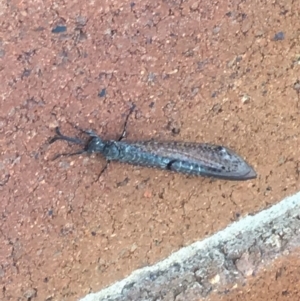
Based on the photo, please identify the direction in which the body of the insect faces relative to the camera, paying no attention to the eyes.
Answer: to the viewer's left
